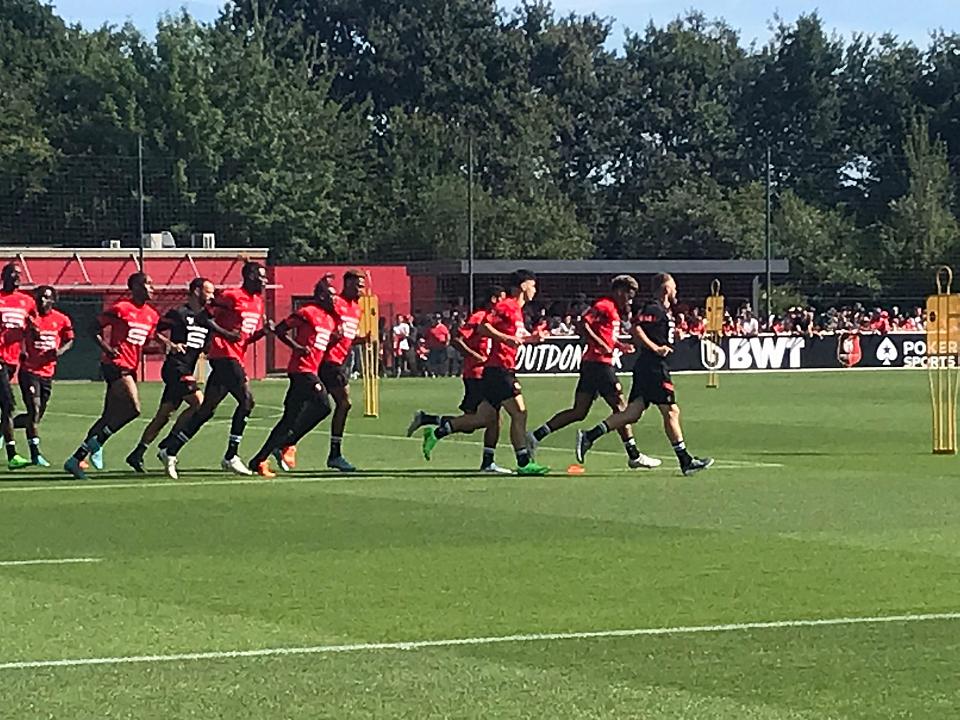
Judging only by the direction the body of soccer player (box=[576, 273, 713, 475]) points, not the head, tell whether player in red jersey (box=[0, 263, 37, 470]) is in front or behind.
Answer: behind

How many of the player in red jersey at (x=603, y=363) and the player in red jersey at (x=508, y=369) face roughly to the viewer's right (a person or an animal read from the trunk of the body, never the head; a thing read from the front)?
2

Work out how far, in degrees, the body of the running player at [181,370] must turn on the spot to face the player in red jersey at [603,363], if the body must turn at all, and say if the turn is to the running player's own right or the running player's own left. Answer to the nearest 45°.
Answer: approximately 45° to the running player's own left

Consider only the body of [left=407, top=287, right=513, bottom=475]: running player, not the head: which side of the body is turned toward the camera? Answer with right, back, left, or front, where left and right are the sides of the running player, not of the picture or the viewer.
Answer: right

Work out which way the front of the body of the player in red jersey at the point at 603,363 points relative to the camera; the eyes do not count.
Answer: to the viewer's right

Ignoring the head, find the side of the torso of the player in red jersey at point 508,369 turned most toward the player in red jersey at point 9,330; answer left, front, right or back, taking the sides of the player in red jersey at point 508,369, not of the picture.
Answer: back

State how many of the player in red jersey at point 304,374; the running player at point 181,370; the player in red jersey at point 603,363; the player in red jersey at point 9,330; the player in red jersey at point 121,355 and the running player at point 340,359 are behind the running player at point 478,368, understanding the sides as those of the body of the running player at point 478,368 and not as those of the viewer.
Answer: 5
